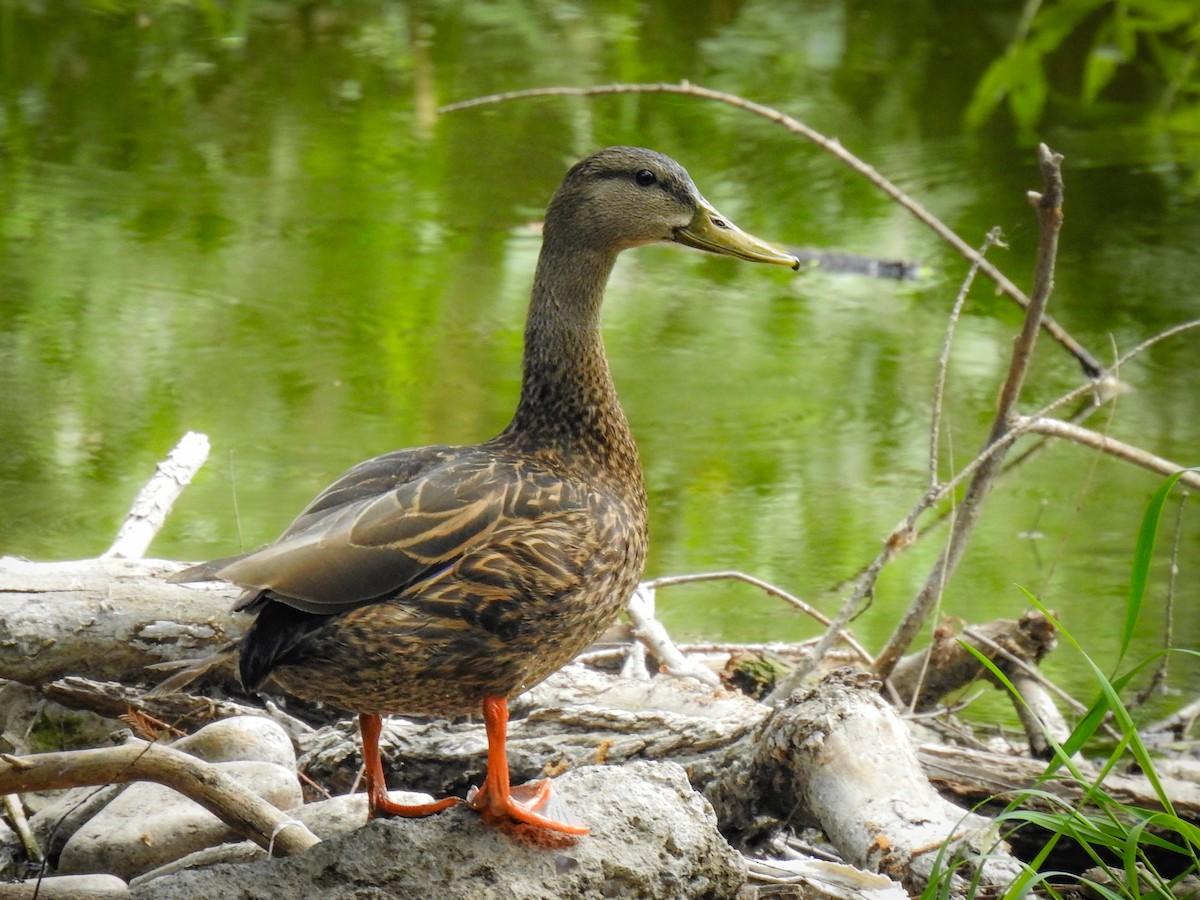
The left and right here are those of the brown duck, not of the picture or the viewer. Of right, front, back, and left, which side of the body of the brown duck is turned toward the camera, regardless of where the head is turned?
right

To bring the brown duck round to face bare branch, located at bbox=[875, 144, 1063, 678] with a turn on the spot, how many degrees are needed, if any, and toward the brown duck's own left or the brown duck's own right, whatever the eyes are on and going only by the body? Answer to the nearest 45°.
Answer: approximately 45° to the brown duck's own left

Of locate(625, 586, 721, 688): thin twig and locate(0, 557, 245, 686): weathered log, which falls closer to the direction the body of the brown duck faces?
the thin twig

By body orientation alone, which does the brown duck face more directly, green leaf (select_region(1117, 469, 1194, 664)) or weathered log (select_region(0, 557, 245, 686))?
the green leaf

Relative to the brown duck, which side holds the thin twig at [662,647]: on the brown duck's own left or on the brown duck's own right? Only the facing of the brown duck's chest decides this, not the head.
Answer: on the brown duck's own left

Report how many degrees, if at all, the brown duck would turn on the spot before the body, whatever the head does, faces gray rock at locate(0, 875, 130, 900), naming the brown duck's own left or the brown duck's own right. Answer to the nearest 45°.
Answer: approximately 180°

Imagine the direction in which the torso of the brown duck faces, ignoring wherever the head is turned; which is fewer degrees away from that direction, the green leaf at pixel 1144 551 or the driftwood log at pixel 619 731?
the green leaf

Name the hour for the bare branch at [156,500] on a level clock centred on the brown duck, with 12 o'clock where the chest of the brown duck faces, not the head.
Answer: The bare branch is roughly at 8 o'clock from the brown duck.
